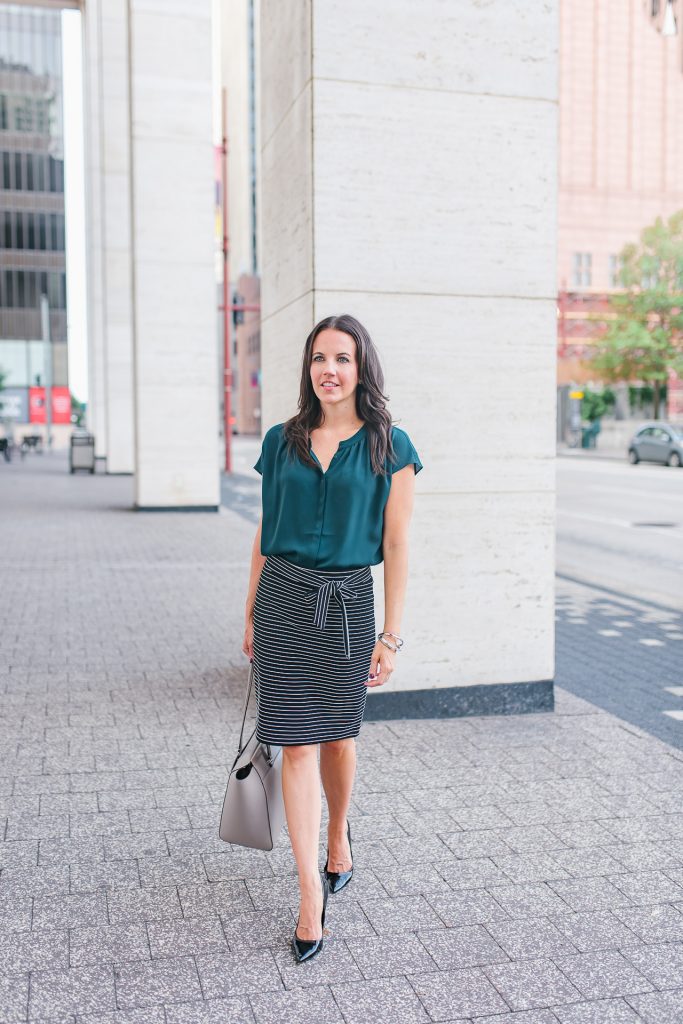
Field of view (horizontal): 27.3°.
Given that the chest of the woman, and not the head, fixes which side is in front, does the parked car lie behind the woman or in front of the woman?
behind

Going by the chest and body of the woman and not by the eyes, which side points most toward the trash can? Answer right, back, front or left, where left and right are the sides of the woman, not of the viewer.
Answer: back

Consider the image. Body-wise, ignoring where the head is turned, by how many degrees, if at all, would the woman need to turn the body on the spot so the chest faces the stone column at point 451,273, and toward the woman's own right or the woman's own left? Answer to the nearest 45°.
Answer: approximately 180°

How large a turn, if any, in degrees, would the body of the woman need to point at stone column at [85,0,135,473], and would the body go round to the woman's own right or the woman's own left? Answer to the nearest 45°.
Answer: approximately 180°

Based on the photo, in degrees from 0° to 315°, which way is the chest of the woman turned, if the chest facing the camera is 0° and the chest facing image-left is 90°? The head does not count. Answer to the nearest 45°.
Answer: approximately 0°

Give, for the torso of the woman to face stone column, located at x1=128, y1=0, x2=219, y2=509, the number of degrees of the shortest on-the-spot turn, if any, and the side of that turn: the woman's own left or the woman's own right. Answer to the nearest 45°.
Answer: approximately 180°

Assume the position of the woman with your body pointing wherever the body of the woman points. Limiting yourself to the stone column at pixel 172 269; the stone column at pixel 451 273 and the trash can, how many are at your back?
3
